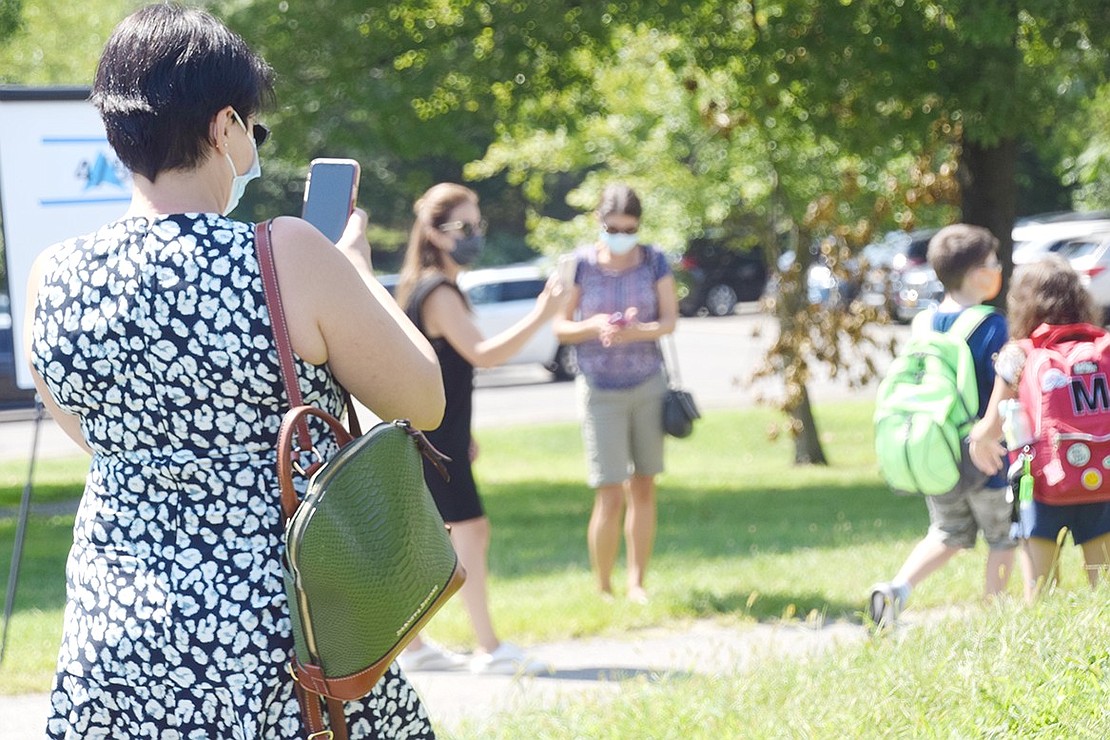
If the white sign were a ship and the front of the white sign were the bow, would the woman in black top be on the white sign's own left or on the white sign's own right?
on the white sign's own left

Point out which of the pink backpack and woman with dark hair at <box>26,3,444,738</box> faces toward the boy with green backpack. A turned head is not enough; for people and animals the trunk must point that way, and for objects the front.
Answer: the woman with dark hair

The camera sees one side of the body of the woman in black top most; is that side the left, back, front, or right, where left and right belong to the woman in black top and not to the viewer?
right

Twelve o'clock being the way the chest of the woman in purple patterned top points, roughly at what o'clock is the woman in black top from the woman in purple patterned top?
The woman in black top is roughly at 1 o'clock from the woman in purple patterned top.

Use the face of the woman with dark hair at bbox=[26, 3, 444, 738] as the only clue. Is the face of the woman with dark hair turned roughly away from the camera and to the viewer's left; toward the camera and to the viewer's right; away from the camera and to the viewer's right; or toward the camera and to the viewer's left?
away from the camera and to the viewer's right

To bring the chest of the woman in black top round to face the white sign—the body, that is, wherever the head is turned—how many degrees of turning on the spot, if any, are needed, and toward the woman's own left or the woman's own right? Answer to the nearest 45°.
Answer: approximately 180°

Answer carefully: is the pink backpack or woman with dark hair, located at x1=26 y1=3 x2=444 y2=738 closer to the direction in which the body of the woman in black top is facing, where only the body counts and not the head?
the pink backpack

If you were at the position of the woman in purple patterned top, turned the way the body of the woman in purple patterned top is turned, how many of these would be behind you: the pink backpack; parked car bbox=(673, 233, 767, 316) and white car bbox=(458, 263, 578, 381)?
2

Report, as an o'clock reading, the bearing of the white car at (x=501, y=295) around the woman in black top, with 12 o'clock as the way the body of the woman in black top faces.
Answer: The white car is roughly at 9 o'clock from the woman in black top.
